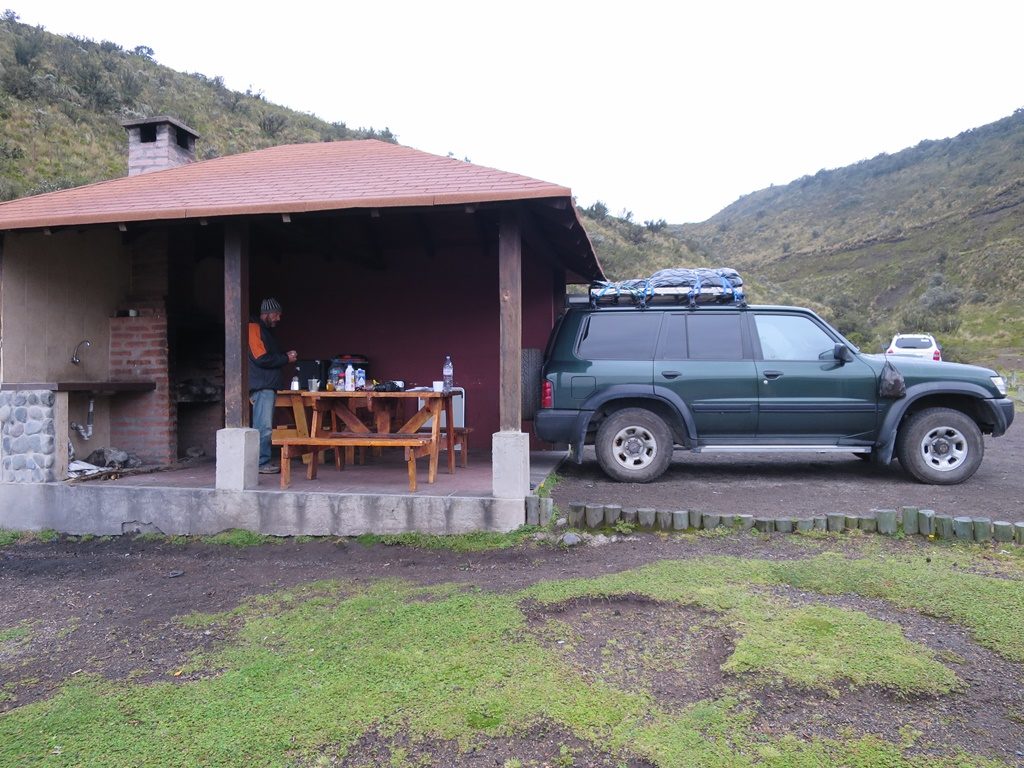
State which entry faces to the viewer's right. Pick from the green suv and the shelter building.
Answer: the green suv

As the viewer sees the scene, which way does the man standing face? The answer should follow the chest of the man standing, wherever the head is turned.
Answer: to the viewer's right

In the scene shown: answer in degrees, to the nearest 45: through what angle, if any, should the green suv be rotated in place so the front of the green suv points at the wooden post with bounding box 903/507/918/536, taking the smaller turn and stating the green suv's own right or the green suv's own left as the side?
approximately 45° to the green suv's own right

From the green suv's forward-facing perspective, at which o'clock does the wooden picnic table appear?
The wooden picnic table is roughly at 5 o'clock from the green suv.

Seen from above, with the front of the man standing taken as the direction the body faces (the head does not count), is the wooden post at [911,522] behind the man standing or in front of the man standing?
in front

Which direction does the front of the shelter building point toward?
toward the camera

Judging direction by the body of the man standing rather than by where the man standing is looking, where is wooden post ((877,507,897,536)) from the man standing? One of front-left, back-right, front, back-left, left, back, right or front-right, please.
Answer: front-right

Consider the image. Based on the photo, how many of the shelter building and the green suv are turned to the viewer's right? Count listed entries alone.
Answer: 1

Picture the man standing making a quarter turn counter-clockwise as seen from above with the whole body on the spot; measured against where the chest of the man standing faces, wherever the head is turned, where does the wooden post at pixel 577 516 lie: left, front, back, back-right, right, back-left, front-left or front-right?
back-right

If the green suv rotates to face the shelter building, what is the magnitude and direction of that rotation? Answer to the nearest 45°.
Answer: approximately 180°

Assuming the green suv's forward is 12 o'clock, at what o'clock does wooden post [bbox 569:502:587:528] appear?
The wooden post is roughly at 4 o'clock from the green suv.

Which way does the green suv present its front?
to the viewer's right
